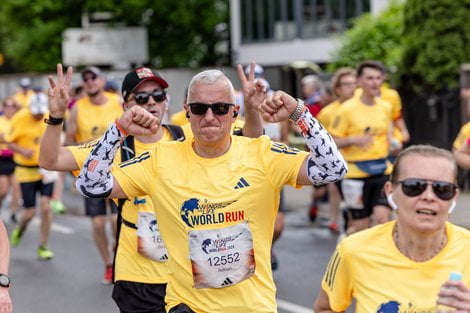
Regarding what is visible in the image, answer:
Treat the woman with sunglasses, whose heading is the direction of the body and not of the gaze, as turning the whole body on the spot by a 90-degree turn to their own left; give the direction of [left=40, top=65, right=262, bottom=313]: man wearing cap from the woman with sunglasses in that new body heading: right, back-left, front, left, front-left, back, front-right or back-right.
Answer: back-left

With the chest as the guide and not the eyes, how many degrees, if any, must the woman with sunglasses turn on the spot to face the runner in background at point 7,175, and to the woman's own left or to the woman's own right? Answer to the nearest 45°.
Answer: approximately 135° to the woman's own right

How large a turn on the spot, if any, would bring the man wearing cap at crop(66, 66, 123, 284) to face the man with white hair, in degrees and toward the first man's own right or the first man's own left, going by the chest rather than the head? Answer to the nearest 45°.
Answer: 0° — they already face them

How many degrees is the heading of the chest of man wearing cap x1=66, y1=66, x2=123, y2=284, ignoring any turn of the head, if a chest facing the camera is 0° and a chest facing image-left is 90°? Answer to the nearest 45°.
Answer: approximately 0°

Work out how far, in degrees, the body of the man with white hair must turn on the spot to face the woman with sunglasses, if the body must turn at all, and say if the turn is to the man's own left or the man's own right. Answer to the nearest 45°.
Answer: approximately 45° to the man's own left

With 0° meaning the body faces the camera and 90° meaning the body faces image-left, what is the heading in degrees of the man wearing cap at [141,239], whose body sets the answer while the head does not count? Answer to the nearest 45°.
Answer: approximately 315°

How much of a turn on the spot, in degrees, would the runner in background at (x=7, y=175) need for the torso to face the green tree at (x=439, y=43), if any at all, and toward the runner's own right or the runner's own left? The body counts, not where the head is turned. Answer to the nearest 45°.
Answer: approximately 90° to the runner's own left

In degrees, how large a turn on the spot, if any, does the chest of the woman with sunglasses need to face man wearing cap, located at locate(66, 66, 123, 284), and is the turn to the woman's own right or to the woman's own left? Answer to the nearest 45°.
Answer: approximately 135° to the woman's own right
